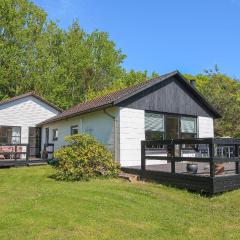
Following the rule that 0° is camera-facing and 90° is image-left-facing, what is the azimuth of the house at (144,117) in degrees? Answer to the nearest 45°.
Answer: approximately 315°

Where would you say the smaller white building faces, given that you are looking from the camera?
facing the viewer

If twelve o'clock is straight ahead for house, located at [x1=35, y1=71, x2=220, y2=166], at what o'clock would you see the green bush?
The green bush is roughly at 3 o'clock from the house.

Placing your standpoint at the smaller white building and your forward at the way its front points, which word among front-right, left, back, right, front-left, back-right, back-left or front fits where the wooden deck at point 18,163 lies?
front

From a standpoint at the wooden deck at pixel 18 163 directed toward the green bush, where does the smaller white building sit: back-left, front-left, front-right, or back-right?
back-left

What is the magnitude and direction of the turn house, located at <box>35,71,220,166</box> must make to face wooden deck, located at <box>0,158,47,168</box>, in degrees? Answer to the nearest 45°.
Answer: approximately 135° to its right

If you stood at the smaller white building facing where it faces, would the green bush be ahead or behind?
ahead

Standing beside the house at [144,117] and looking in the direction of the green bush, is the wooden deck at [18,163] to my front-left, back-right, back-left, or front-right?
front-right

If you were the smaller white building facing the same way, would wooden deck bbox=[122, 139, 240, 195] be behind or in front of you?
in front

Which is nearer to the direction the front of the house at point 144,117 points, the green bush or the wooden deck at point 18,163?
the green bush
